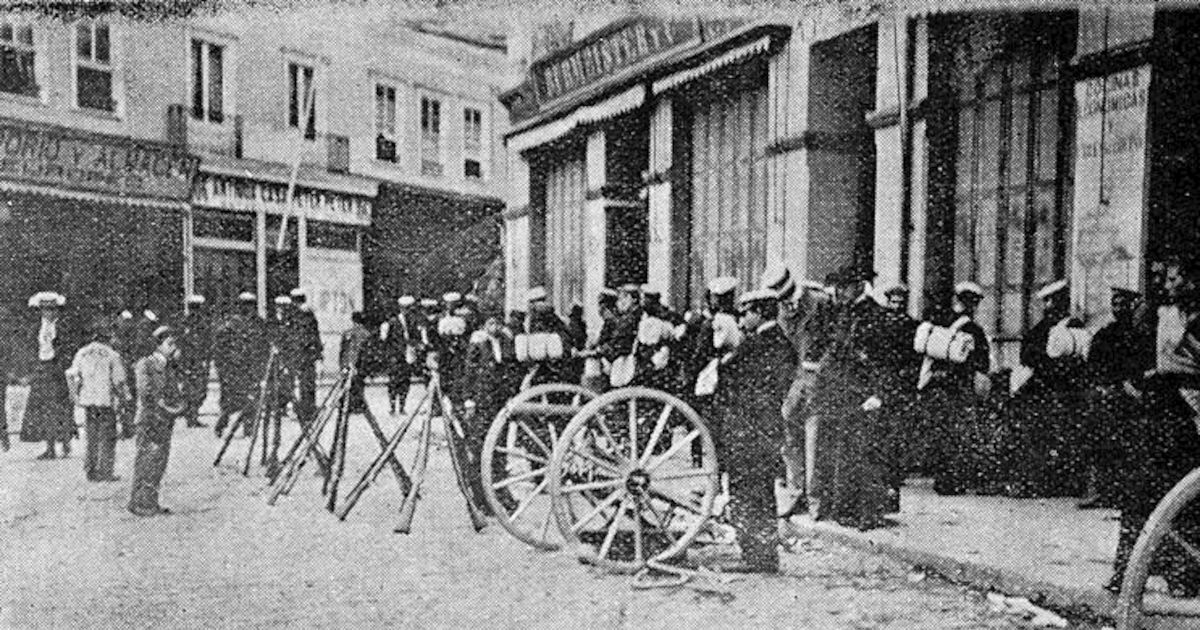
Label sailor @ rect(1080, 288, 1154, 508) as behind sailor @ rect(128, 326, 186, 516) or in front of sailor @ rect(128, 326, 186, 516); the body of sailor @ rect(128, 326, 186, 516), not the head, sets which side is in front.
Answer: in front

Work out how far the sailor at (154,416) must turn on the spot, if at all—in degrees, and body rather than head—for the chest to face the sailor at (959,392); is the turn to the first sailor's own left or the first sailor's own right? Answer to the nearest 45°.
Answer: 0° — they already face them

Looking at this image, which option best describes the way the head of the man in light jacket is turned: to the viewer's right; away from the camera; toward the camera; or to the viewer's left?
away from the camera

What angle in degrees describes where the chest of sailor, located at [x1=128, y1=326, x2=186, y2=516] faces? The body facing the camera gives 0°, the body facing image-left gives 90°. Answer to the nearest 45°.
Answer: approximately 270°

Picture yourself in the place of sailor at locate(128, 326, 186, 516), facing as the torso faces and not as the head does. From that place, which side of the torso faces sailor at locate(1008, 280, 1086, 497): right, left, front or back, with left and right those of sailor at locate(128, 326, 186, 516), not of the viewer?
front
